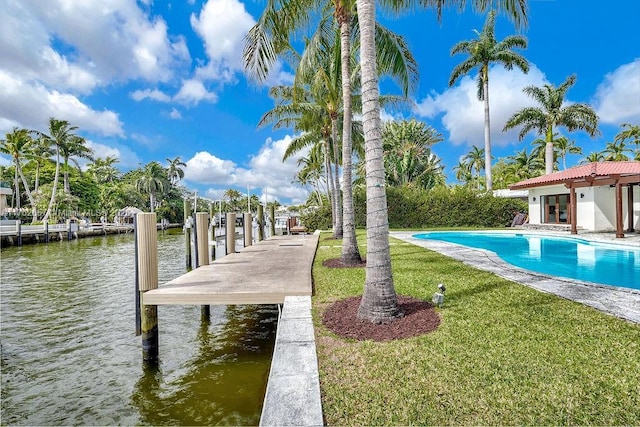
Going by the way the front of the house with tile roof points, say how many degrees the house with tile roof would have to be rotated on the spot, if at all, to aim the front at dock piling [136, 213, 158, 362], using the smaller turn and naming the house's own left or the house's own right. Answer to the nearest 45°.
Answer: approximately 45° to the house's own left

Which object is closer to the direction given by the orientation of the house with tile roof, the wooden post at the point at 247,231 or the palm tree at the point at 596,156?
the wooden post

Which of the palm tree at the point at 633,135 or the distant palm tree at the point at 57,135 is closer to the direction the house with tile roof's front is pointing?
the distant palm tree

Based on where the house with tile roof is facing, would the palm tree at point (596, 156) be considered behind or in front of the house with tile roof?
behind

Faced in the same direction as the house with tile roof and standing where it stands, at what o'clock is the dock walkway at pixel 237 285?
The dock walkway is roughly at 11 o'clock from the house with tile roof.

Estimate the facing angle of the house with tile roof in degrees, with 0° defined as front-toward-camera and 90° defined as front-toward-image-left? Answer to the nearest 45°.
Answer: approximately 45°

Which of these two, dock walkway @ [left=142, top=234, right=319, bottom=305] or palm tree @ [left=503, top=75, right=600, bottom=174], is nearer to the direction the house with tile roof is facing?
the dock walkway

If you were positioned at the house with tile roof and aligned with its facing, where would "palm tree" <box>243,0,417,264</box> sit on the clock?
The palm tree is roughly at 11 o'clock from the house with tile roof.

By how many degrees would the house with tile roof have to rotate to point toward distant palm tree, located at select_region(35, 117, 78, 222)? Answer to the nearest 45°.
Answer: approximately 45° to its right

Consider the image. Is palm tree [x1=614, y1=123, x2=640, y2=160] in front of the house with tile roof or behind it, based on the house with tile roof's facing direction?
behind

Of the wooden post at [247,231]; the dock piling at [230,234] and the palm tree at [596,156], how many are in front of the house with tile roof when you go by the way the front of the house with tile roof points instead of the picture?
2

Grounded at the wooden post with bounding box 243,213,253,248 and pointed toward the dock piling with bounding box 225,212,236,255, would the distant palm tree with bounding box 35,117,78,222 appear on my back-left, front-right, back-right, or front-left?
back-right
